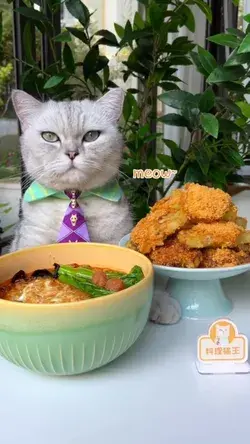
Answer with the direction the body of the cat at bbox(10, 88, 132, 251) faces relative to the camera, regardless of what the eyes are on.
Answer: toward the camera

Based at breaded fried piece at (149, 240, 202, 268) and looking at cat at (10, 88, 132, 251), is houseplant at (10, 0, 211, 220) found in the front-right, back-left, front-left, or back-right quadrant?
front-right
